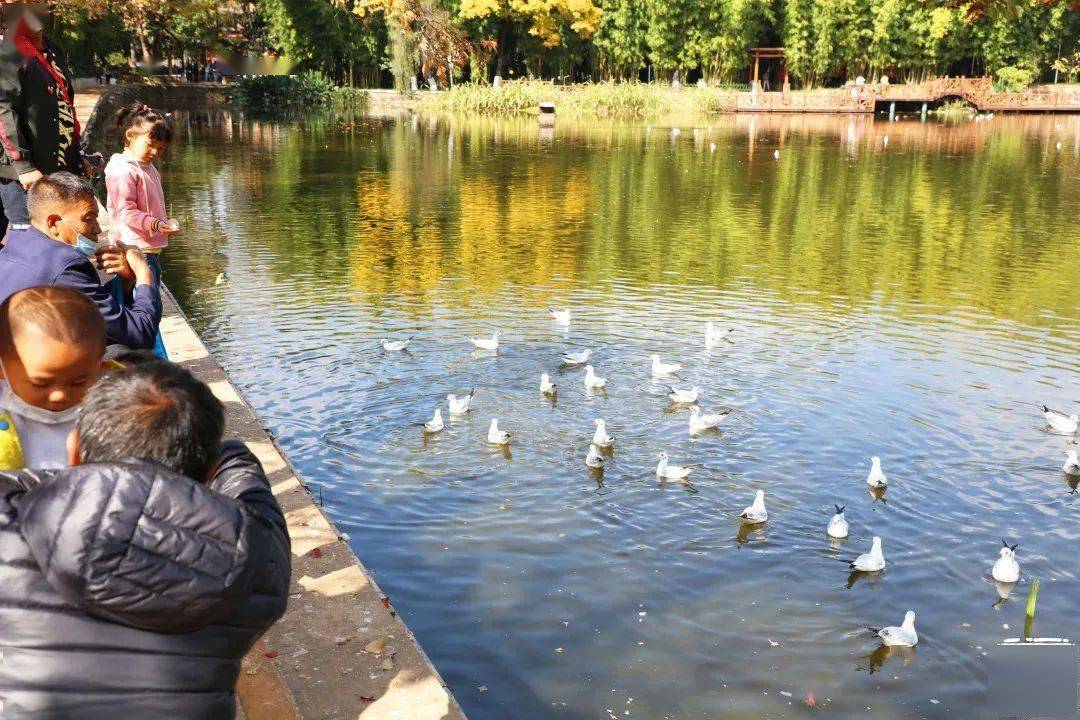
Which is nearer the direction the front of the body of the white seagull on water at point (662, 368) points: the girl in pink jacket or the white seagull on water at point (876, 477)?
the girl in pink jacket

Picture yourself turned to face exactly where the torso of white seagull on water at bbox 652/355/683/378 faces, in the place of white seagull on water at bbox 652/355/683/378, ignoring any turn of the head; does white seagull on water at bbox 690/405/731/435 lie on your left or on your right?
on your left

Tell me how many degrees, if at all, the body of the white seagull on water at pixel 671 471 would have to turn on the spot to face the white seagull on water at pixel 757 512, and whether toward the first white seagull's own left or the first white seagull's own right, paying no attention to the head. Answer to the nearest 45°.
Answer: approximately 135° to the first white seagull's own left

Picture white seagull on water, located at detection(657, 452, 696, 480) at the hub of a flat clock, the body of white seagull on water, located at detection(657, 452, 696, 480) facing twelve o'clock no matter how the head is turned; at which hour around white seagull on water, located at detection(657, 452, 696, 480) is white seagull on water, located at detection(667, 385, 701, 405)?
white seagull on water, located at detection(667, 385, 701, 405) is roughly at 3 o'clock from white seagull on water, located at detection(657, 452, 696, 480).

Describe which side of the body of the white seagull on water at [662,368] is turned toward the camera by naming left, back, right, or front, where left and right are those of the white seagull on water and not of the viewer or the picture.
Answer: left

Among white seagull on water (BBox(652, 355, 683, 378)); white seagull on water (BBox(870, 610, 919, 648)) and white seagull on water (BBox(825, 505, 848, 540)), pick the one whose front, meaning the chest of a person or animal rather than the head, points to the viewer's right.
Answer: white seagull on water (BBox(870, 610, 919, 648))

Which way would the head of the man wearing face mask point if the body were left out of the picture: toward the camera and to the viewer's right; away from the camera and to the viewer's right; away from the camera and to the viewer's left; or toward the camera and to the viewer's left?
toward the camera and to the viewer's right
